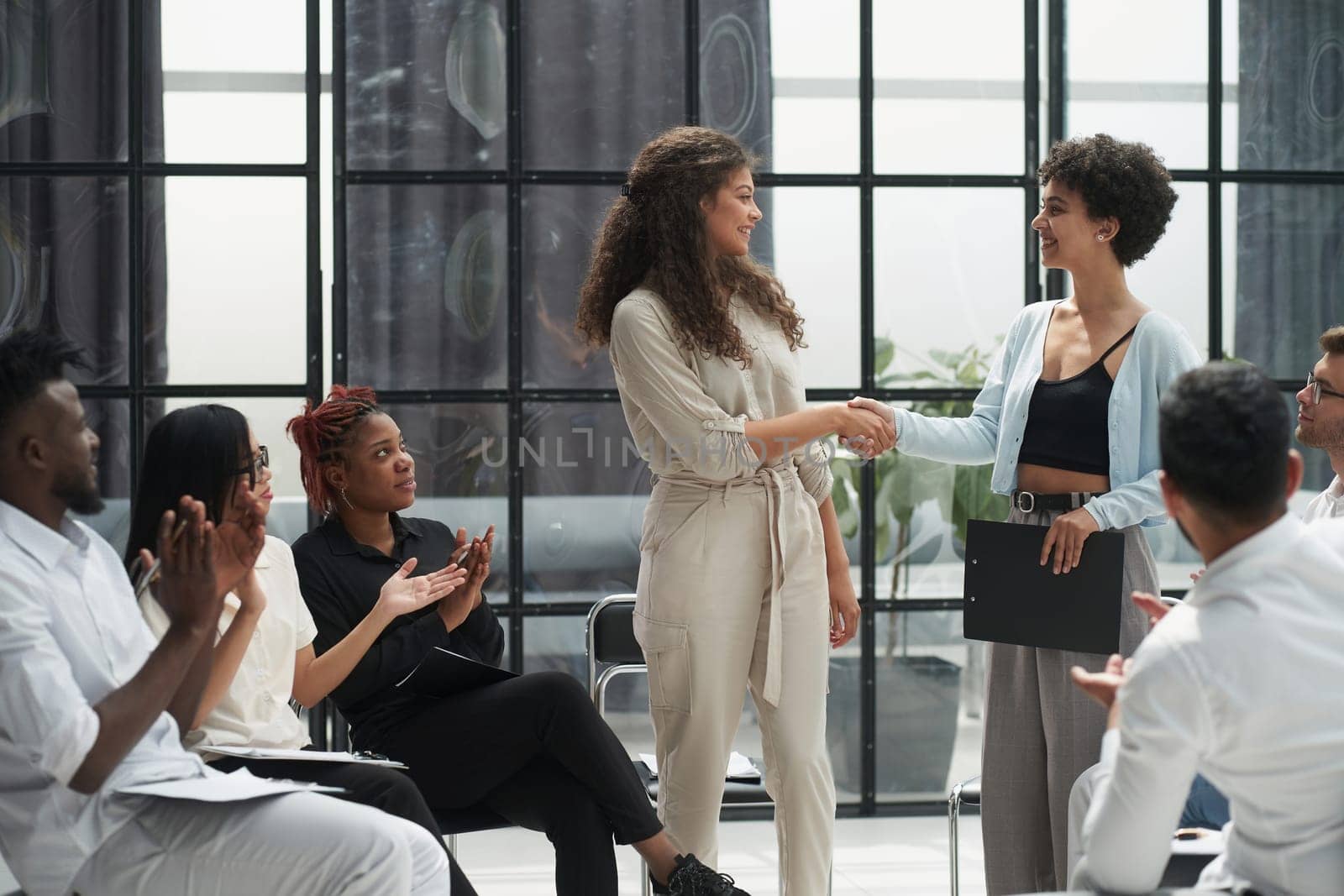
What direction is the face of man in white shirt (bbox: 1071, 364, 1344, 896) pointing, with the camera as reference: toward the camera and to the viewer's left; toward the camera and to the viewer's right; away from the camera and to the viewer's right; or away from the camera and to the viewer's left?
away from the camera and to the viewer's left

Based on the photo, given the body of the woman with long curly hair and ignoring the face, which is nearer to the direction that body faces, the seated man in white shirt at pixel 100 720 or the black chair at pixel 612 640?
the seated man in white shirt

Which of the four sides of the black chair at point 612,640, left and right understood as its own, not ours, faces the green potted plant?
left

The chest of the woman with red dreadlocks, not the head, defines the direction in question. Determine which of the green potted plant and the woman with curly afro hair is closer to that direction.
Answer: the woman with curly afro hair

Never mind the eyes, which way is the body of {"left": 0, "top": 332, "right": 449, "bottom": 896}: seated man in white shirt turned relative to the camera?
to the viewer's right

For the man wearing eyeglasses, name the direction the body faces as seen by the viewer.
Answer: to the viewer's left

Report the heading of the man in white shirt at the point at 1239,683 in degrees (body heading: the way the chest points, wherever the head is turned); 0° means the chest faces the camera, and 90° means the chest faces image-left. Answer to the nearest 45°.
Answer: approximately 135°

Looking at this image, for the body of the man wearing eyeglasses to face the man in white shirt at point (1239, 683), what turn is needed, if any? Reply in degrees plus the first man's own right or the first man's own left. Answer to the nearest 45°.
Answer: approximately 90° to the first man's own left
